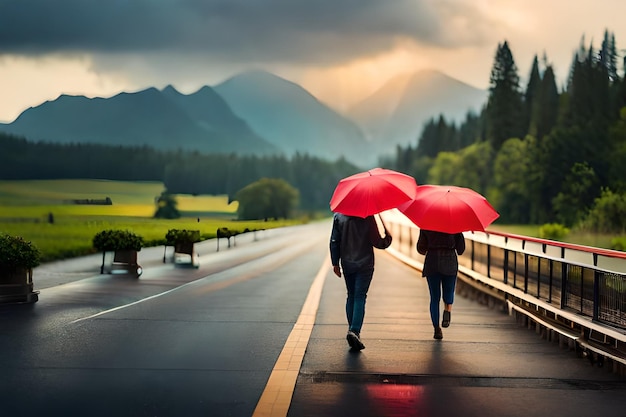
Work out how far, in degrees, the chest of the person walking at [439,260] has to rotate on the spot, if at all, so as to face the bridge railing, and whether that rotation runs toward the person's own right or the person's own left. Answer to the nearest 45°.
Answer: approximately 90° to the person's own right

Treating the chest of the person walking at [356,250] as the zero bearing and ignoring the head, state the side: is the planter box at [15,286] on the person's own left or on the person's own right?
on the person's own left

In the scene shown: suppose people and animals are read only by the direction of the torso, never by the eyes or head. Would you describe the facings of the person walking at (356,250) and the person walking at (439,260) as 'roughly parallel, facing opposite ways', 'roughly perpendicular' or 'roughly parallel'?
roughly parallel

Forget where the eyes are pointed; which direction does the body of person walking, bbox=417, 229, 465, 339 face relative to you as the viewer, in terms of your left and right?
facing away from the viewer

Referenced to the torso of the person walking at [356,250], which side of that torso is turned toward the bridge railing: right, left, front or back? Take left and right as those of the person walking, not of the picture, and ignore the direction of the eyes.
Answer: right

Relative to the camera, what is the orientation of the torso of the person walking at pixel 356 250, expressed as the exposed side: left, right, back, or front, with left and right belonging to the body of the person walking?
back

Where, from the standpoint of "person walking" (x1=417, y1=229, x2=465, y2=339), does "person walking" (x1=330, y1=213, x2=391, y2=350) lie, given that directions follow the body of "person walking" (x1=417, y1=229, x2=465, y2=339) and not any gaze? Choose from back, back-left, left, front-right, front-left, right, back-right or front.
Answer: back-left

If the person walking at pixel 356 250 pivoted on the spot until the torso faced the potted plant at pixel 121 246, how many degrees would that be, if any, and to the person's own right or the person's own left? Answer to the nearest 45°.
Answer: approximately 45° to the person's own left

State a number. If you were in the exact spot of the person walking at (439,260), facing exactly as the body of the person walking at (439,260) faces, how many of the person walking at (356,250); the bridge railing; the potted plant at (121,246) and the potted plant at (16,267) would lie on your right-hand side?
1

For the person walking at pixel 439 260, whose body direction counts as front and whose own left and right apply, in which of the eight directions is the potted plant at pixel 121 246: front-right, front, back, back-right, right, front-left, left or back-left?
front-left

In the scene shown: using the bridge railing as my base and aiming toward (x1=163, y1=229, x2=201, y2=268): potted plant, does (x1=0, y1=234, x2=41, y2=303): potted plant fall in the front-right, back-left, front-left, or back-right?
front-left

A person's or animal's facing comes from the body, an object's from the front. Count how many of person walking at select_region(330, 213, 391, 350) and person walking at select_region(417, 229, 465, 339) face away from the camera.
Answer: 2
